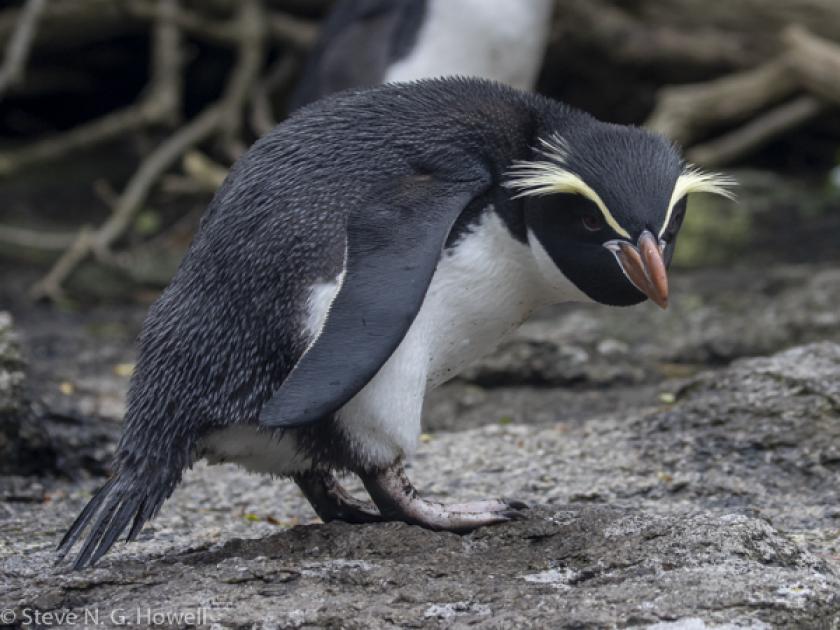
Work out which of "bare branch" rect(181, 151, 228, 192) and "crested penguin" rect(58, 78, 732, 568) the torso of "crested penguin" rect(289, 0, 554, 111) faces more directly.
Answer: the crested penguin

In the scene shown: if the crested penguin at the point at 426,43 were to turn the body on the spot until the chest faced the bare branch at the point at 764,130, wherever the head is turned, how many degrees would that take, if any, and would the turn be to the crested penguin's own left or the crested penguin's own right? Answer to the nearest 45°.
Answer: approximately 90° to the crested penguin's own left

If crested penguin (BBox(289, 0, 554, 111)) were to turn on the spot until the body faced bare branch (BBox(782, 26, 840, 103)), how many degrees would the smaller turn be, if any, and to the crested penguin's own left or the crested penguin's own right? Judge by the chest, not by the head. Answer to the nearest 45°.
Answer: approximately 45° to the crested penguin's own left

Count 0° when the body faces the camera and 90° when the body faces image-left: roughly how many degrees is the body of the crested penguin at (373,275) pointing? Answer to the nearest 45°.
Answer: approximately 270°

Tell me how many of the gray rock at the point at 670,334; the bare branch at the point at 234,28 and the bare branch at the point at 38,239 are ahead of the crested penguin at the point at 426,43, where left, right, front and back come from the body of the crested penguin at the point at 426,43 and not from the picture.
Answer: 1

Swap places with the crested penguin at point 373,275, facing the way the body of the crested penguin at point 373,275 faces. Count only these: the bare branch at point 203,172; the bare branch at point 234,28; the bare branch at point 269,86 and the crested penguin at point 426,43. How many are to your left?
4

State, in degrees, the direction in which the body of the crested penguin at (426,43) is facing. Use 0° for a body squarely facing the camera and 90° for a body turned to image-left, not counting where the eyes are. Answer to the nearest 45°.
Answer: approximately 315°

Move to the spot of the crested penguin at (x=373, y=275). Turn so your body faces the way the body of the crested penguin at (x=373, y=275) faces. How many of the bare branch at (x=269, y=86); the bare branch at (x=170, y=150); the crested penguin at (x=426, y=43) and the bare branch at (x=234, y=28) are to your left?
4

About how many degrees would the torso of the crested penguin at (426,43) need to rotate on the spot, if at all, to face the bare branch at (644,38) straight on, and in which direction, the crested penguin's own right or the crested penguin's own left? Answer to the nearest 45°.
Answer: approximately 90° to the crested penguin's own left
